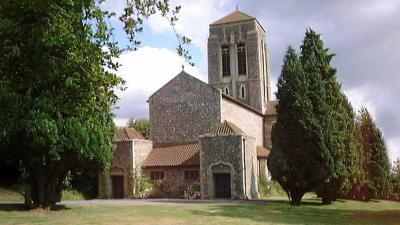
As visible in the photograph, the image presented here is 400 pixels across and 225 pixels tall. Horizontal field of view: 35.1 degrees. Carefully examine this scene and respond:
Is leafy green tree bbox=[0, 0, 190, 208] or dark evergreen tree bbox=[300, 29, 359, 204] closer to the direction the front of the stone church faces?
the leafy green tree

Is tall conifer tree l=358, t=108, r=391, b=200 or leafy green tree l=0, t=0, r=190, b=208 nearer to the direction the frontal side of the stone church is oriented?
the leafy green tree

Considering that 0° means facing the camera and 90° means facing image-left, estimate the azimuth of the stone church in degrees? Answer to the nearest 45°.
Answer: approximately 0°

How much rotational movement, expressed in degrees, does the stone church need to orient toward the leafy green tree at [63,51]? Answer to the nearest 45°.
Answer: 0° — it already faces it

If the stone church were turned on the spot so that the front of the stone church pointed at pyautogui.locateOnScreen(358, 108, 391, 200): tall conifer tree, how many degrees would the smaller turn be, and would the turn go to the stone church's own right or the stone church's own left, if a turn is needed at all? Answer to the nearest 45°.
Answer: approximately 90° to the stone church's own left

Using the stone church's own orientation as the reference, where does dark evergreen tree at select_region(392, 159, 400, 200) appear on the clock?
The dark evergreen tree is roughly at 9 o'clock from the stone church.

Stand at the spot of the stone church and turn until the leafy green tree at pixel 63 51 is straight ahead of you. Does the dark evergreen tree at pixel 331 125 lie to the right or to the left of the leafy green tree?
left
